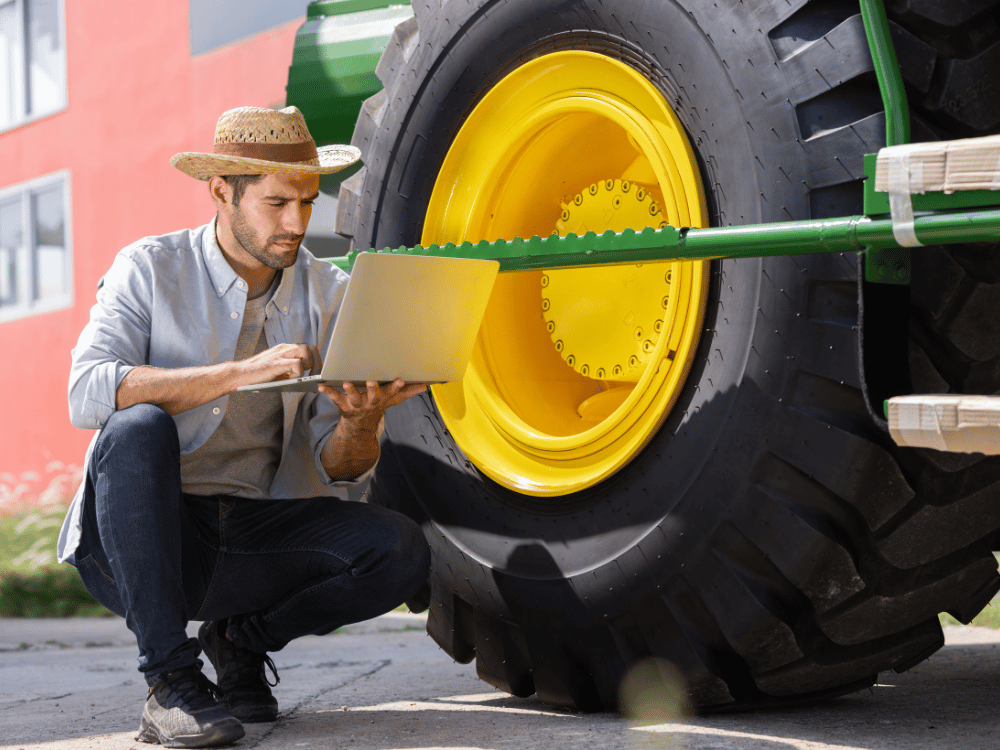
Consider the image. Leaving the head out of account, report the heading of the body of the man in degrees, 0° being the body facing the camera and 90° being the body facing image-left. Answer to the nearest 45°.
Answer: approximately 315°

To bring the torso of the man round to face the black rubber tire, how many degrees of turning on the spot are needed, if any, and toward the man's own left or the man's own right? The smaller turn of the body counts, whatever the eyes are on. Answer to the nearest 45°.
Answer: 0° — they already face it
